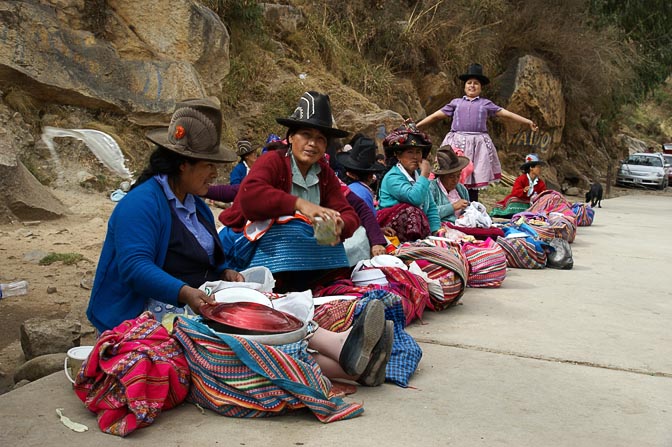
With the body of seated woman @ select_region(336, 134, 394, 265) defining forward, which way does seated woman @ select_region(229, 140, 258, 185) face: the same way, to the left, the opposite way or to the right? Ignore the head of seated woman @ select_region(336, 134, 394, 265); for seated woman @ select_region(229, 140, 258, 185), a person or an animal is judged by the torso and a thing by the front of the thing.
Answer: the same way

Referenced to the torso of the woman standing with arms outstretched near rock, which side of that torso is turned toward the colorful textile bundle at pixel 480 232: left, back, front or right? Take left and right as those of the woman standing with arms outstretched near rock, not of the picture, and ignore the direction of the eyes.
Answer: front

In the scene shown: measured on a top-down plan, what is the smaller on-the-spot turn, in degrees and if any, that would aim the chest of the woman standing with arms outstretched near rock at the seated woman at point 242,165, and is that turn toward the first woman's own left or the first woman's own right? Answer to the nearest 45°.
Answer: approximately 45° to the first woman's own right

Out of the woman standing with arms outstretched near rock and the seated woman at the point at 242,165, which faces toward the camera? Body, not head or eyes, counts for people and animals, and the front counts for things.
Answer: the woman standing with arms outstretched near rock

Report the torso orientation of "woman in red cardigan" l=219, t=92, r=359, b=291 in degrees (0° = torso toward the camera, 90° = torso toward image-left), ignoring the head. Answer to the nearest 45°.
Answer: approximately 315°

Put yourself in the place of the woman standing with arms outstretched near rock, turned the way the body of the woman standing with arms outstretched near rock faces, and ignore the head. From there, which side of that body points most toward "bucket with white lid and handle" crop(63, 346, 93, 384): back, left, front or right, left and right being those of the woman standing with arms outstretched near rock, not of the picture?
front

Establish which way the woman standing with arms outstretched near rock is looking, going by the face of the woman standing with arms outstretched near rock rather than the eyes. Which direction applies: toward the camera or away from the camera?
toward the camera

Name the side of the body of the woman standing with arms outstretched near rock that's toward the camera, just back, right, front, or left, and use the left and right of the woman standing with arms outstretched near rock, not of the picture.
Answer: front

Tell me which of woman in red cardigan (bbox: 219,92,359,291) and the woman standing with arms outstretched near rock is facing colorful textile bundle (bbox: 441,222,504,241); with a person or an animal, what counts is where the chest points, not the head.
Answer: the woman standing with arms outstretched near rock

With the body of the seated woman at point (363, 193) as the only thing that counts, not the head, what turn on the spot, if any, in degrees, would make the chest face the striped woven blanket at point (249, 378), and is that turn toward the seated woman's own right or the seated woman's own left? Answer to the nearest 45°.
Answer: approximately 90° to the seated woman's own right

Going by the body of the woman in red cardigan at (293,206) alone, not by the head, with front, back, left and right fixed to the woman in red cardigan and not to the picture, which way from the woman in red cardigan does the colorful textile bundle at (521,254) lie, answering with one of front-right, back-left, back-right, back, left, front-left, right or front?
left
